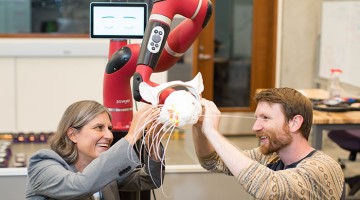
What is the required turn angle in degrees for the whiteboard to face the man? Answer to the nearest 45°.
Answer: approximately 45° to its left

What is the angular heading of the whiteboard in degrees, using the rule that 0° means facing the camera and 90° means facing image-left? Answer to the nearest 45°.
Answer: approximately 45°

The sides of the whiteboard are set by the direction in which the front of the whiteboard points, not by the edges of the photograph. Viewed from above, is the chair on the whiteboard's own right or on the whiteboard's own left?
on the whiteboard's own left

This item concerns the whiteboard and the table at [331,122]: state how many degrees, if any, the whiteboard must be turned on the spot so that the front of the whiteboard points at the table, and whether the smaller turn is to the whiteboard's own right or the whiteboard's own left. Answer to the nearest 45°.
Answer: approximately 45° to the whiteboard's own left
